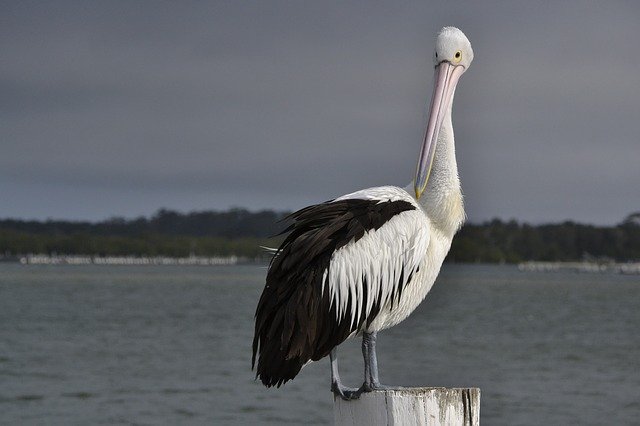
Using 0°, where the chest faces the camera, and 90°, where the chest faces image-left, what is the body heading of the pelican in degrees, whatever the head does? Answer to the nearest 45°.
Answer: approximately 270°
